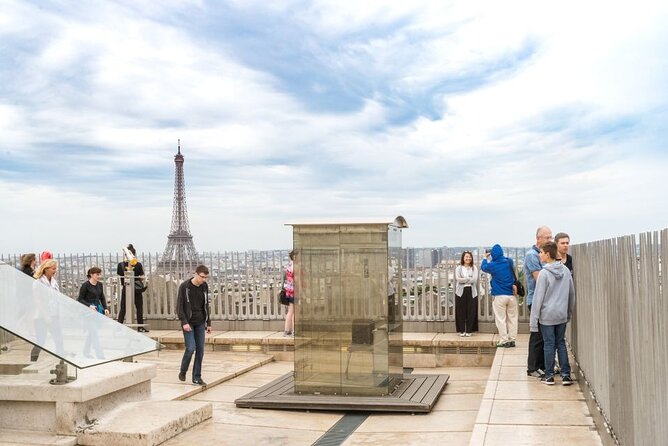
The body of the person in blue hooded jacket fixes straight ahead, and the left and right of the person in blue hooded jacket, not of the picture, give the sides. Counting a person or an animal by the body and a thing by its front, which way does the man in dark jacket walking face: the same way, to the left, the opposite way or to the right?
the opposite way

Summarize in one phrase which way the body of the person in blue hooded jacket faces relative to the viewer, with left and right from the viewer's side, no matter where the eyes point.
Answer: facing away from the viewer and to the left of the viewer

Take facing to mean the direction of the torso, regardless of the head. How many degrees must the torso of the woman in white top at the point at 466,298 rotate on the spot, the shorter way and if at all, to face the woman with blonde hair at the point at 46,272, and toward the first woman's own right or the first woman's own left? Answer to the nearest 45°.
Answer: approximately 45° to the first woman's own right

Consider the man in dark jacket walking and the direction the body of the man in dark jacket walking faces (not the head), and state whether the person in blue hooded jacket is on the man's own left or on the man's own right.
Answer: on the man's own left
